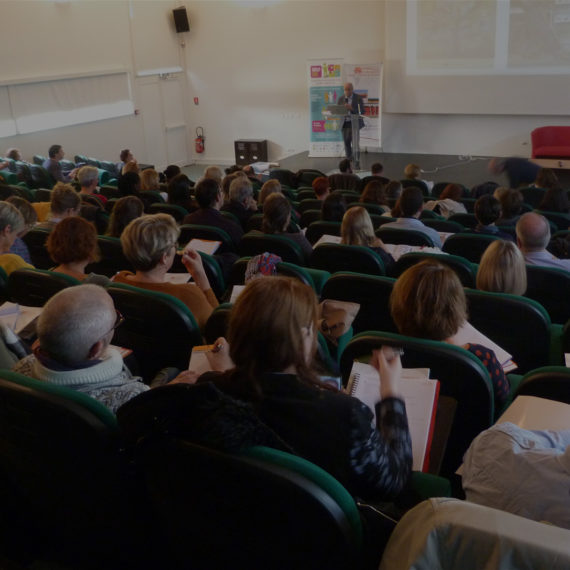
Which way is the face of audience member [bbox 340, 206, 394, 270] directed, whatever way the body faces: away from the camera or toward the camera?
away from the camera

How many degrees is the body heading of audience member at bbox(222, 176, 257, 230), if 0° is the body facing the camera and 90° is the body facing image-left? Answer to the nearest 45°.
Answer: approximately 180°

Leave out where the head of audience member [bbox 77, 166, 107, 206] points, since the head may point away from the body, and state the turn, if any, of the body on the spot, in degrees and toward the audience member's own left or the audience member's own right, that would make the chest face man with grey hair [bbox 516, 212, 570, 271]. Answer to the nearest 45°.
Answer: approximately 90° to the audience member's own right

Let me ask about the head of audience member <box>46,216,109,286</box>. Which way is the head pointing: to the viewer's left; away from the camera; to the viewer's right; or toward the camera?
away from the camera

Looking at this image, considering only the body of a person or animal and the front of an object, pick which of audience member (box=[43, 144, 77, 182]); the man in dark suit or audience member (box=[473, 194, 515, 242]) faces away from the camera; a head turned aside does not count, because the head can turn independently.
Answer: audience member (box=[473, 194, 515, 242])

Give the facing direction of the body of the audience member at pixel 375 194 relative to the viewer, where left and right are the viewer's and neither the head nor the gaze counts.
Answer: facing away from the viewer

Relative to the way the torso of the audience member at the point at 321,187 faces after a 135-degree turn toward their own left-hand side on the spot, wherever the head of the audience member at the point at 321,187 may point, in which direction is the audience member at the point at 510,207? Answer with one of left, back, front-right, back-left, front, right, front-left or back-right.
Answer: left

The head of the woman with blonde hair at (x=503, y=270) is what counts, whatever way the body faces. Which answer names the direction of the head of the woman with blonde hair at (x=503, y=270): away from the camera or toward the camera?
away from the camera

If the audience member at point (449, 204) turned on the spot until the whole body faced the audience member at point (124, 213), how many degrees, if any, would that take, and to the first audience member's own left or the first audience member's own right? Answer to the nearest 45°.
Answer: approximately 135° to the first audience member's own left

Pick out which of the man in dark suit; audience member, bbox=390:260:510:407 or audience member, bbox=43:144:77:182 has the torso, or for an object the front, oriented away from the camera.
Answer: audience member, bbox=390:260:510:407

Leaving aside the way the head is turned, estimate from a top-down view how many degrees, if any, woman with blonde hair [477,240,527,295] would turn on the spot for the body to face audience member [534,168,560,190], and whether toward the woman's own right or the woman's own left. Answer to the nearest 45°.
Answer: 0° — they already face them

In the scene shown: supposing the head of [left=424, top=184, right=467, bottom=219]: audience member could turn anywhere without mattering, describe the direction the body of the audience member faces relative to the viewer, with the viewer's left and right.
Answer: facing away from the viewer

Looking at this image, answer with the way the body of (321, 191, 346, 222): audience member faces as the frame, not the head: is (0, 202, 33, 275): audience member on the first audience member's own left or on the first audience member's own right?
on the first audience member's own left

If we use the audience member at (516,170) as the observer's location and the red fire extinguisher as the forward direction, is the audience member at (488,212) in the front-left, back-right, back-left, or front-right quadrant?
back-left

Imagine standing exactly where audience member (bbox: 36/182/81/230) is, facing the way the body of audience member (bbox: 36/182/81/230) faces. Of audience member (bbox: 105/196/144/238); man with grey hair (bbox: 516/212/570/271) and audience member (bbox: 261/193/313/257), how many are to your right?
3

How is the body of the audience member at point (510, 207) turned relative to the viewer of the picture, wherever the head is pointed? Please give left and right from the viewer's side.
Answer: facing away from the viewer

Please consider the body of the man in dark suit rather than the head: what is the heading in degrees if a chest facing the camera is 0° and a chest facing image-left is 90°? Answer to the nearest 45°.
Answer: approximately 45°

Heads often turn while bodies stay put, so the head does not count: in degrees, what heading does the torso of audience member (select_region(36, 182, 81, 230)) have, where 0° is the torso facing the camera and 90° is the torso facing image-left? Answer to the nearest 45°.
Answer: approximately 225°
